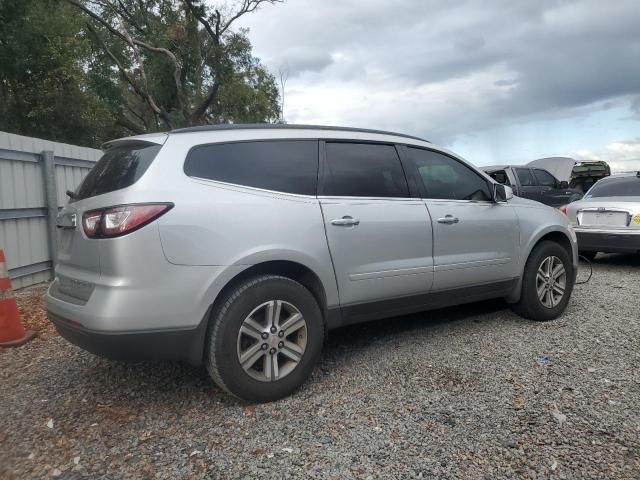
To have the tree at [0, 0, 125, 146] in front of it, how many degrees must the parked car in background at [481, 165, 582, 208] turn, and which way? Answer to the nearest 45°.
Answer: approximately 135° to its right

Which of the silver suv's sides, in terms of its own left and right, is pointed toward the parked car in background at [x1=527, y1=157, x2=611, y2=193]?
front

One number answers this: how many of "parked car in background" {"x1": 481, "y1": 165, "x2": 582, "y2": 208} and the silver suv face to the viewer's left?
0

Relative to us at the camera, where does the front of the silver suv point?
facing away from the viewer and to the right of the viewer

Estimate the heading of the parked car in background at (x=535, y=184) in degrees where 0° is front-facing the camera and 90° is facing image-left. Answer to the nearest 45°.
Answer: approximately 315°

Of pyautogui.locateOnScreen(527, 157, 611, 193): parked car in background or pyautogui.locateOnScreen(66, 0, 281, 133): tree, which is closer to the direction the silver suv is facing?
the parked car in background

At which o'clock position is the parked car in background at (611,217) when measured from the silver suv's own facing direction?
The parked car in background is roughly at 12 o'clock from the silver suv.

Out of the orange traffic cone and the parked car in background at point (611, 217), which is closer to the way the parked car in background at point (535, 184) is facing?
the parked car in background

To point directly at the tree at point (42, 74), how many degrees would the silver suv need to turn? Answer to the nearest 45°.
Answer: approximately 90° to its left

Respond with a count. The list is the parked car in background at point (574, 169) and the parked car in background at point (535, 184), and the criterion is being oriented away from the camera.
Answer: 0

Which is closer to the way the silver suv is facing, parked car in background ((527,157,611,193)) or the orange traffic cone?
the parked car in background
